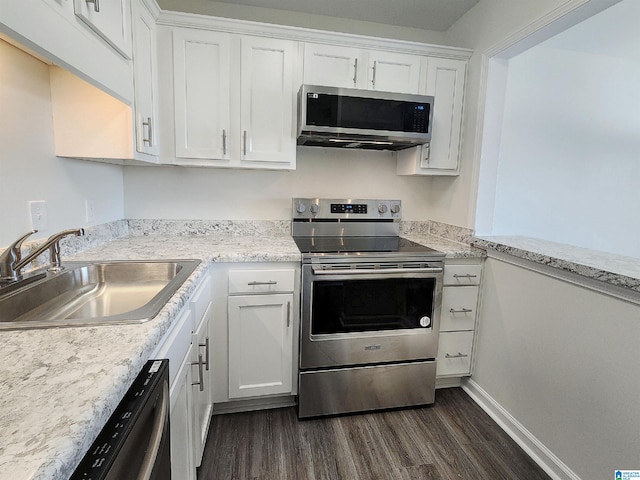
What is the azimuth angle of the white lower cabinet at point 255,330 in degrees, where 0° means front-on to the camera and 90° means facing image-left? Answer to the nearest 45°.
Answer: approximately 0°

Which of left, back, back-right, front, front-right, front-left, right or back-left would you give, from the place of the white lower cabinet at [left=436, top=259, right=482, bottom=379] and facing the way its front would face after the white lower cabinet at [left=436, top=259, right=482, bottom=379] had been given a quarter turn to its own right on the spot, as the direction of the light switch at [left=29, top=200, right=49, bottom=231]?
front-left

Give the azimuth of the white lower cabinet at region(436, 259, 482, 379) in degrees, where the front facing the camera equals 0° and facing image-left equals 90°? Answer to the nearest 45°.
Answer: approximately 0°

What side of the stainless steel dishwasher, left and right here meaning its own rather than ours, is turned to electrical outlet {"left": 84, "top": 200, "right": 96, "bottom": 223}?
left

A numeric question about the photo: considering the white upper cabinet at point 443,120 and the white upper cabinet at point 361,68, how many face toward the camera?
2

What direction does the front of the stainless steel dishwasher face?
to the viewer's right

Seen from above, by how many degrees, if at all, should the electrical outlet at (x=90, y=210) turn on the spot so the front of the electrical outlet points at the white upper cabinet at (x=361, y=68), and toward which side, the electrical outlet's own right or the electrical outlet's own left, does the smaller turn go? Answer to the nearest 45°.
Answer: approximately 45° to the electrical outlet's own left

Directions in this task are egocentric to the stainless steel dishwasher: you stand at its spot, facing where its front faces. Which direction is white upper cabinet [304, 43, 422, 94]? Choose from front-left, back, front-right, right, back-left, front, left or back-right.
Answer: front-left
